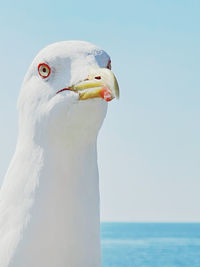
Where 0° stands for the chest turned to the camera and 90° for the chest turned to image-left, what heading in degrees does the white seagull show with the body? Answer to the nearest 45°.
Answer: approximately 315°
